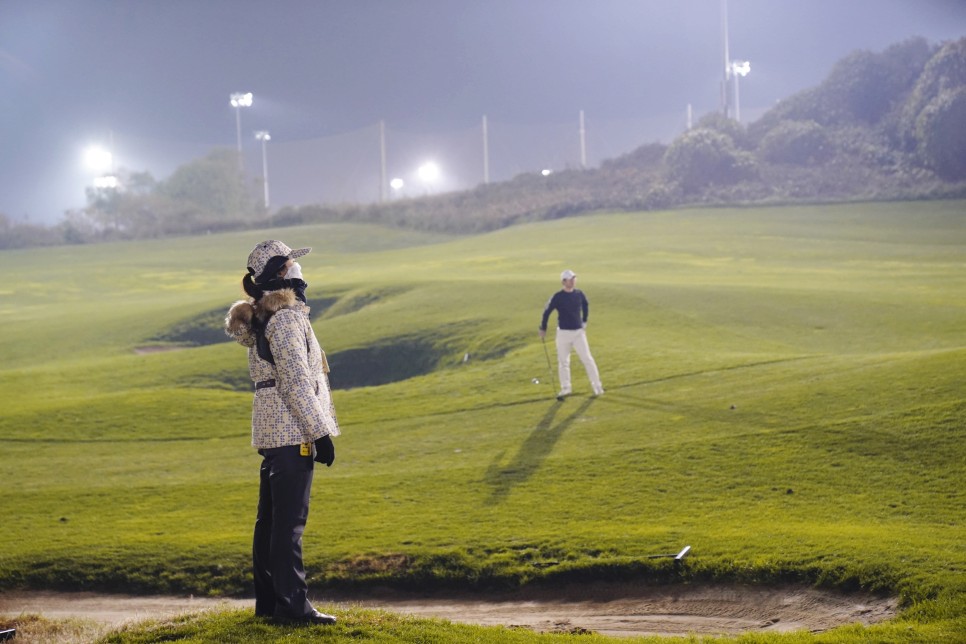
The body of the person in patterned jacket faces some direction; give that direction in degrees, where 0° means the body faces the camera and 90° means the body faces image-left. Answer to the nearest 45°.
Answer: approximately 270°

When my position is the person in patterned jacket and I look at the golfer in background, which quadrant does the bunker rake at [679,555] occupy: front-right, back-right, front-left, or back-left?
front-right

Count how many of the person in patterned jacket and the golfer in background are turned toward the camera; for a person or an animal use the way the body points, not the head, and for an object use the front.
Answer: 1

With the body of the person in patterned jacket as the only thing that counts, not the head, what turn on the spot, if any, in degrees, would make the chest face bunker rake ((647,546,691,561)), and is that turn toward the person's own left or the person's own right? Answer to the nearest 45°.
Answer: approximately 45° to the person's own left

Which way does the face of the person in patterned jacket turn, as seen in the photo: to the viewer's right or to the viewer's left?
to the viewer's right

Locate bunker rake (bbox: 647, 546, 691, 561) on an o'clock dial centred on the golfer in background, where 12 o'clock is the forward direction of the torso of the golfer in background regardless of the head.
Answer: The bunker rake is roughly at 12 o'clock from the golfer in background.

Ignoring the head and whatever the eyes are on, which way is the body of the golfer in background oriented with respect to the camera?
toward the camera

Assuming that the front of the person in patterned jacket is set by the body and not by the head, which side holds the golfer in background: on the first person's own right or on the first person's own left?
on the first person's own left

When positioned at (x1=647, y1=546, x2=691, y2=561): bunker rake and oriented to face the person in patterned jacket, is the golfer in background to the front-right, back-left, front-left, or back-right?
back-right

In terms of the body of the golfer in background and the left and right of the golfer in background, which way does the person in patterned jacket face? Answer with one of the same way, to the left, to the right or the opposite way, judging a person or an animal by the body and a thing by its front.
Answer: to the left

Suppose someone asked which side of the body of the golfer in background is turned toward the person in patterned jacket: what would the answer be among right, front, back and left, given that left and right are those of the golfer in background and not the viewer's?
front
